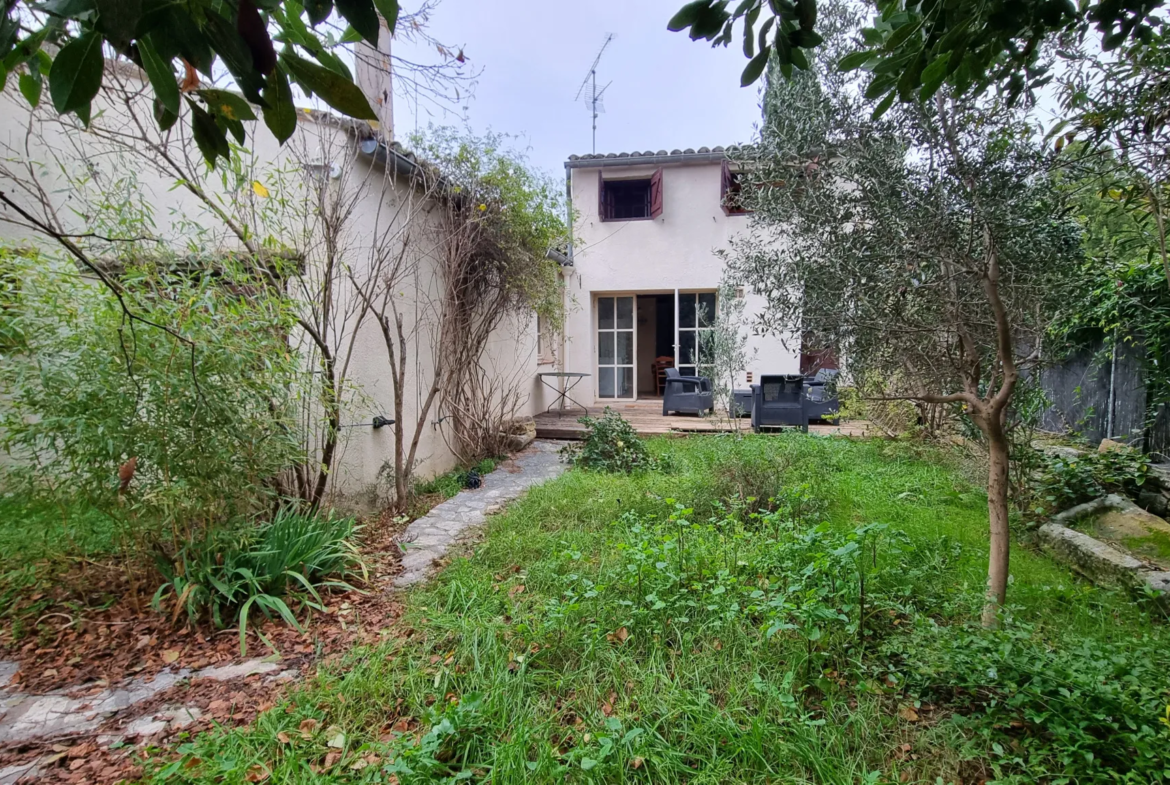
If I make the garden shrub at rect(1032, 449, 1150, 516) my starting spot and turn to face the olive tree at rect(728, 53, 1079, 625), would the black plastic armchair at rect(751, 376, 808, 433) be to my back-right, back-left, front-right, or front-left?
back-right

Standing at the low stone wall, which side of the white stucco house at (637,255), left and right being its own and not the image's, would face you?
front

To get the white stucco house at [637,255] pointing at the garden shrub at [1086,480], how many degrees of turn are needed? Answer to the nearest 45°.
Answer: approximately 45° to its left

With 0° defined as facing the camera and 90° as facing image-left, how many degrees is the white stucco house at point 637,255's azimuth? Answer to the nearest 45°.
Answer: approximately 0°

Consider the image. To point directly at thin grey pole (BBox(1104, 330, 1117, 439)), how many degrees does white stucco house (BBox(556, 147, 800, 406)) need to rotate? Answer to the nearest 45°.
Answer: approximately 45° to its left

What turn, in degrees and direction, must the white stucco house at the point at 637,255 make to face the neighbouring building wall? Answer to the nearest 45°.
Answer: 0° — it already faces it

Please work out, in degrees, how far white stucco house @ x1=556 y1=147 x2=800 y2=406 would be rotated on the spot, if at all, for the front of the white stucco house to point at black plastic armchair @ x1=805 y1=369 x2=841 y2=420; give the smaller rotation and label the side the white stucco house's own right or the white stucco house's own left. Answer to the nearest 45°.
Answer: approximately 45° to the white stucco house's own left

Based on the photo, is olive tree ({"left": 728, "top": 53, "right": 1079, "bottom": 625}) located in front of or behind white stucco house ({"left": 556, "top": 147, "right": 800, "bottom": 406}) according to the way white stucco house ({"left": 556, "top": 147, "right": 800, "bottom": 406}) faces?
in front

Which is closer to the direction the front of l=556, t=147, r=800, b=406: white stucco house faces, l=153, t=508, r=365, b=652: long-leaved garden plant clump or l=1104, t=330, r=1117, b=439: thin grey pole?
the long-leaved garden plant clump

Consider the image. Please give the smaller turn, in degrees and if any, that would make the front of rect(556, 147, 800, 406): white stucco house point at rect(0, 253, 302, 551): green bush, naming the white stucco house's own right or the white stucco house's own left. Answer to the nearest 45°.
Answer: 0° — it already faces it

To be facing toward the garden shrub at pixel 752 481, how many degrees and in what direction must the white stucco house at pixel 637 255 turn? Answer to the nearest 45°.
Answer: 0° — it already faces it

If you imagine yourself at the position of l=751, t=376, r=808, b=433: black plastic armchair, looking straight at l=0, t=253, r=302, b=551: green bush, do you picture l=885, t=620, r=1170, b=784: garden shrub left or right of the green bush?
left
